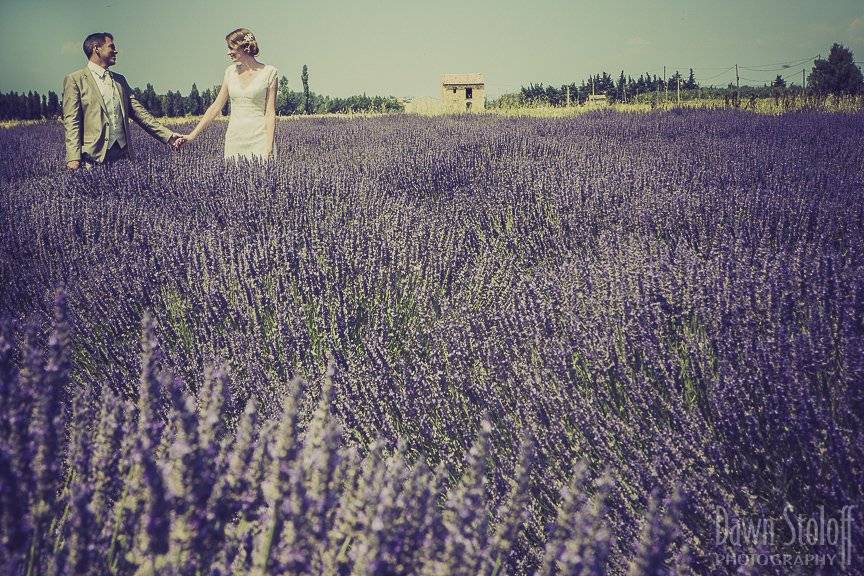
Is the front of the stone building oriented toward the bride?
yes

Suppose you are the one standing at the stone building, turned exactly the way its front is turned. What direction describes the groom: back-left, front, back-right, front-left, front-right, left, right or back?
front

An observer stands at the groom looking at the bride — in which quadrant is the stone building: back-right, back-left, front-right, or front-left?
front-left

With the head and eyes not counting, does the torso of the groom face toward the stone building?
no

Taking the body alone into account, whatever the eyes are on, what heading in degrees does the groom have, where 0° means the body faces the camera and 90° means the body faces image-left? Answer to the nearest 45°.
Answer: approximately 315°

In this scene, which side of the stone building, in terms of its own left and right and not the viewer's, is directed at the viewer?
front

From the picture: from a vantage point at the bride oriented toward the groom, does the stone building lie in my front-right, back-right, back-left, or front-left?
back-right
